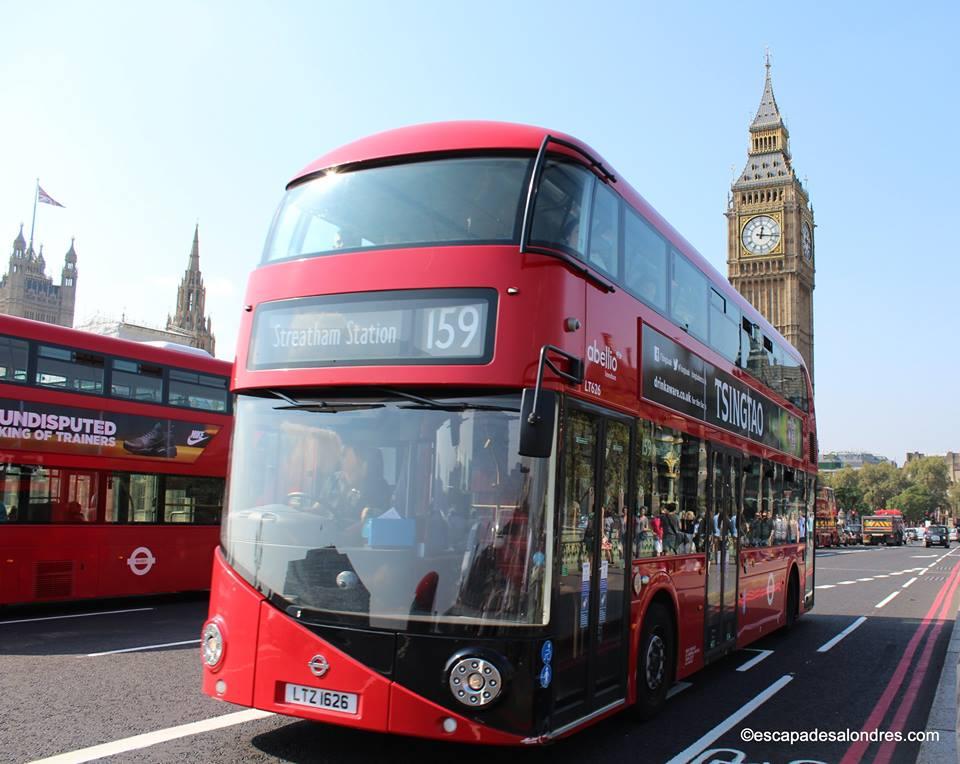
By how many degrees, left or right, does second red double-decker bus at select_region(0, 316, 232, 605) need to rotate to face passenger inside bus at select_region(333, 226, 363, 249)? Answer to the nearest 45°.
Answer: approximately 135° to its right

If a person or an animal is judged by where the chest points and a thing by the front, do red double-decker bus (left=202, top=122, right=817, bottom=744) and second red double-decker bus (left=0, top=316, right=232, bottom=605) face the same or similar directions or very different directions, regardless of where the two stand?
very different directions

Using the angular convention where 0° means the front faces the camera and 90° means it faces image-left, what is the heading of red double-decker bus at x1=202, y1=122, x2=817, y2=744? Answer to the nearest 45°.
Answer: approximately 45°

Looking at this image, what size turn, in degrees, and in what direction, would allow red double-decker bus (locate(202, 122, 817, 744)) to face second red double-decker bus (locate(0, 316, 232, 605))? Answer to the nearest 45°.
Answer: approximately 90° to its right

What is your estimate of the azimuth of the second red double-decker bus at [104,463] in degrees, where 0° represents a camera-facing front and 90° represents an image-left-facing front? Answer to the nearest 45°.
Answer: approximately 225°
